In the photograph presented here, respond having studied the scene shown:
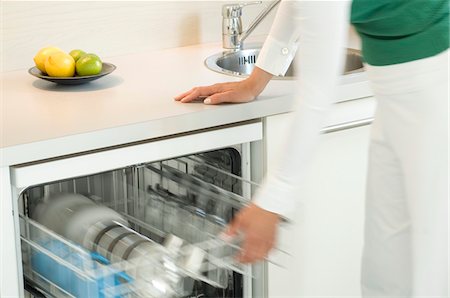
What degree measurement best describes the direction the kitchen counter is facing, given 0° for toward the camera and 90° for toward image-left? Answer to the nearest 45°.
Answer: approximately 315°

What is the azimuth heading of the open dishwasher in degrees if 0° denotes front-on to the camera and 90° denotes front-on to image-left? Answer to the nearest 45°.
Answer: approximately 315°

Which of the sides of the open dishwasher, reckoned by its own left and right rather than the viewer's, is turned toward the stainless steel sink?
left

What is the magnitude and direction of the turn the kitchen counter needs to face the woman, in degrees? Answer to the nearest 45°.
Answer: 0° — it already faces them
